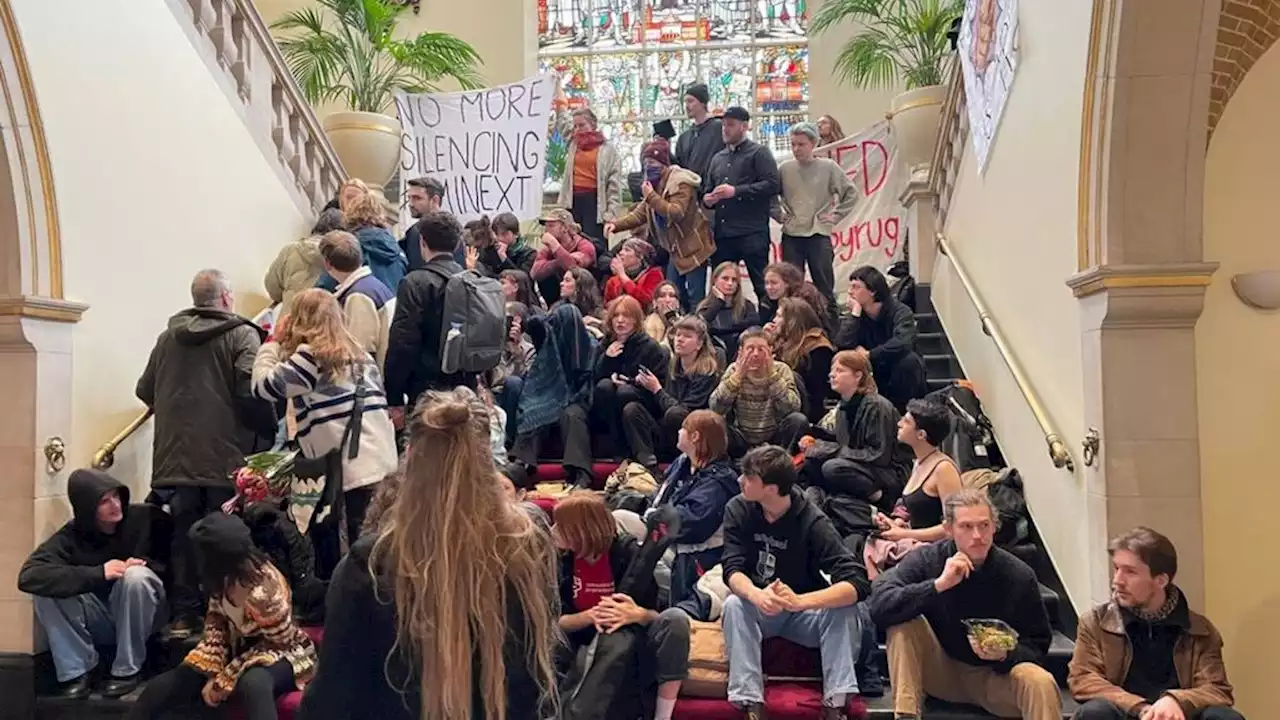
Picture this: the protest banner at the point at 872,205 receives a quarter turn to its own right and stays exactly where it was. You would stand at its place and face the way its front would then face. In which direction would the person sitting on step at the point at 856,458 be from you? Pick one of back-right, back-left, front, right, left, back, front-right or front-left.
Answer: left

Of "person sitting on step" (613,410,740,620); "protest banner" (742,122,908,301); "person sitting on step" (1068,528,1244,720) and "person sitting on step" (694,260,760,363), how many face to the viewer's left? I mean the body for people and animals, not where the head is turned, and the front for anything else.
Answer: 1

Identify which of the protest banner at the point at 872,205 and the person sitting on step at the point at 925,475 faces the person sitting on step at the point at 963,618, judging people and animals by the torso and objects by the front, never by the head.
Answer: the protest banner

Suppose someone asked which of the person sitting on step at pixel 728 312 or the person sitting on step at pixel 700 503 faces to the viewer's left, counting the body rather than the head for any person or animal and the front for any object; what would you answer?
the person sitting on step at pixel 700 503

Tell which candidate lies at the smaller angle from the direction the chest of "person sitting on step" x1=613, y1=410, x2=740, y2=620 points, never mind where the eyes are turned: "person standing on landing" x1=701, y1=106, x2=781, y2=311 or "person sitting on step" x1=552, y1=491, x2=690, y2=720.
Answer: the person sitting on step

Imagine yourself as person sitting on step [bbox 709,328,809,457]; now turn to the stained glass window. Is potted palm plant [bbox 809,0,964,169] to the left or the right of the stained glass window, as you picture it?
right

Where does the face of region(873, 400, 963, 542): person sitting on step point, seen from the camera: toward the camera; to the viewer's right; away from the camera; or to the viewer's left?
to the viewer's left

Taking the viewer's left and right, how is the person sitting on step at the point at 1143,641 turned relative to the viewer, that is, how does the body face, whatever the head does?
facing the viewer

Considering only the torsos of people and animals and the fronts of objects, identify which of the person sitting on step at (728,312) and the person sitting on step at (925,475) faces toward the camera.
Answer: the person sitting on step at (728,312)

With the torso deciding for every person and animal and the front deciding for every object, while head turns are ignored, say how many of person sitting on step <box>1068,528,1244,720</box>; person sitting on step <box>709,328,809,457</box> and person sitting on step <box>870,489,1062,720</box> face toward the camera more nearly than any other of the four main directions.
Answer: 3

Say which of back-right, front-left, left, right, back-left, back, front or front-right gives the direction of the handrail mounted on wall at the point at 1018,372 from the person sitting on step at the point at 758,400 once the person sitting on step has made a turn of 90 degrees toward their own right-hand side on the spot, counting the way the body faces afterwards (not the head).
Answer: back

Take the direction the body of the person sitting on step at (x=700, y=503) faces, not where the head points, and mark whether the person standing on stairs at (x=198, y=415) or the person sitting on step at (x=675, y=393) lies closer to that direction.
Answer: the person standing on stairs

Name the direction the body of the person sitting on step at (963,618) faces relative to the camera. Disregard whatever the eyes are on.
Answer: toward the camera

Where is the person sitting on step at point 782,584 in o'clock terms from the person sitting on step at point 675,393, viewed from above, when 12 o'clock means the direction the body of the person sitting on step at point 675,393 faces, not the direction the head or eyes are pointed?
the person sitting on step at point 782,584 is roughly at 10 o'clock from the person sitting on step at point 675,393.

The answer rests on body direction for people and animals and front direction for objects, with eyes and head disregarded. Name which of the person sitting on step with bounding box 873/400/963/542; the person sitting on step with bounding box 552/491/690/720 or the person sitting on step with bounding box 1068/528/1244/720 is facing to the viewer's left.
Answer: the person sitting on step with bounding box 873/400/963/542
